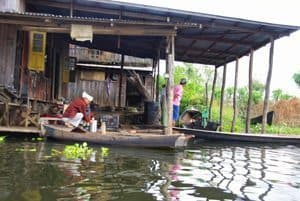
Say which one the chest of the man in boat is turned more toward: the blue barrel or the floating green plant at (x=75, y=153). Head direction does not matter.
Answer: the blue barrel

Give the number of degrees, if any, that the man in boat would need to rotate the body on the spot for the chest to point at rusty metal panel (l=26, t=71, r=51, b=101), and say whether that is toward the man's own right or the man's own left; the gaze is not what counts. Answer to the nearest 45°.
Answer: approximately 90° to the man's own left

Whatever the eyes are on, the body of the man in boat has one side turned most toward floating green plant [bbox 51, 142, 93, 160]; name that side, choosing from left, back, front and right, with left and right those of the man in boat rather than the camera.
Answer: right

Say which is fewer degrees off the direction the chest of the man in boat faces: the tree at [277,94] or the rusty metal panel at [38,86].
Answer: the tree

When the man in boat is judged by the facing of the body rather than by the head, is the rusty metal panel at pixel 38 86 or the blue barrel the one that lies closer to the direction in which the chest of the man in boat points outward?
the blue barrel

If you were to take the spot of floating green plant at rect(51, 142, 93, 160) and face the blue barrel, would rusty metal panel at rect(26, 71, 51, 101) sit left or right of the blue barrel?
left

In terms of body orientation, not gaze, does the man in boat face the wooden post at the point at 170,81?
yes

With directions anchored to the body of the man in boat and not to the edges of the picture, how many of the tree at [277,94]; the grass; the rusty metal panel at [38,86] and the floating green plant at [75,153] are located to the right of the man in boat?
1

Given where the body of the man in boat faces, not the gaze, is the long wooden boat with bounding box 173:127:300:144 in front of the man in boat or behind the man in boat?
in front

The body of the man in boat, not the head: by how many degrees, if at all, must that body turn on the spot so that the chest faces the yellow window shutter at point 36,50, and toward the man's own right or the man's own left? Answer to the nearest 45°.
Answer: approximately 135° to the man's own left

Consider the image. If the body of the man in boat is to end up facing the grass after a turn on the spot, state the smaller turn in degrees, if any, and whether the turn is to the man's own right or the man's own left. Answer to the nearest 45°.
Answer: approximately 45° to the man's own left

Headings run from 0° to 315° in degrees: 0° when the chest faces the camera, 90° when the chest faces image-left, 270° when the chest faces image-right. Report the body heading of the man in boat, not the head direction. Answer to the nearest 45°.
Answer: approximately 270°

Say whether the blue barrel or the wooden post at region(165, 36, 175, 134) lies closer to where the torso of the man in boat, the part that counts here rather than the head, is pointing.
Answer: the wooden post
